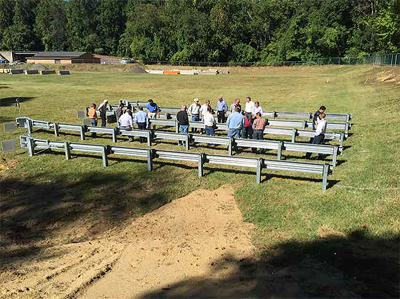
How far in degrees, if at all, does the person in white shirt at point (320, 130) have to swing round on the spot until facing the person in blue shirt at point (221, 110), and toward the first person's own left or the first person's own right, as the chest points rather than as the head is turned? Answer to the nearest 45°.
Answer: approximately 45° to the first person's own right

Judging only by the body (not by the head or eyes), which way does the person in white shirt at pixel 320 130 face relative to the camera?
to the viewer's left

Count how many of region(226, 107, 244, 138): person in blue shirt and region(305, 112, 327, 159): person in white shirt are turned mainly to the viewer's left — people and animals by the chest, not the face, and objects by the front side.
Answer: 1

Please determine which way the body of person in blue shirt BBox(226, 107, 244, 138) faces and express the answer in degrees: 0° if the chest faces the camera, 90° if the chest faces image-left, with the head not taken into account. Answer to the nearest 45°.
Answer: approximately 180°

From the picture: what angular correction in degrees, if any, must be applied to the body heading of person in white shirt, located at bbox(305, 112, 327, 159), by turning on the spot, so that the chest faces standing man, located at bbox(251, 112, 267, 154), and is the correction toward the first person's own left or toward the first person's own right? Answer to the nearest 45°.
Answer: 0° — they already face them

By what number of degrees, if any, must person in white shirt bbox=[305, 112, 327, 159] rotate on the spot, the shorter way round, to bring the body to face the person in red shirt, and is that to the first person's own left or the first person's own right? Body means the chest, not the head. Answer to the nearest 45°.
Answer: approximately 45° to the first person's own right

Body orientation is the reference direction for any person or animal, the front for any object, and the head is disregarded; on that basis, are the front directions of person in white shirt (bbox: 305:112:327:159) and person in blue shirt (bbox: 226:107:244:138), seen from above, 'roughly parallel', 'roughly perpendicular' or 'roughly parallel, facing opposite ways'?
roughly perpendicular

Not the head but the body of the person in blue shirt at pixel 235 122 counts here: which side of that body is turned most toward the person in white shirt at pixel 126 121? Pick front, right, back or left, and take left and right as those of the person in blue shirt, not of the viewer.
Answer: left

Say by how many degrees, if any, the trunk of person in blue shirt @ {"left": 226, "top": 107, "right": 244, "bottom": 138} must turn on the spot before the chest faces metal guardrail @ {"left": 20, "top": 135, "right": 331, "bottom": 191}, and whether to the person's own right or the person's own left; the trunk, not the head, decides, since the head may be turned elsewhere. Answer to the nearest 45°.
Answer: approximately 180°

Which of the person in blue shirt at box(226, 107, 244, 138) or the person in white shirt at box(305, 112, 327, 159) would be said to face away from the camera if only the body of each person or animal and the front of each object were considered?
the person in blue shirt

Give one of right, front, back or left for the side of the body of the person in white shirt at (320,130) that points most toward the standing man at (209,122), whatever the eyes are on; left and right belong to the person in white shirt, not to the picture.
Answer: front
